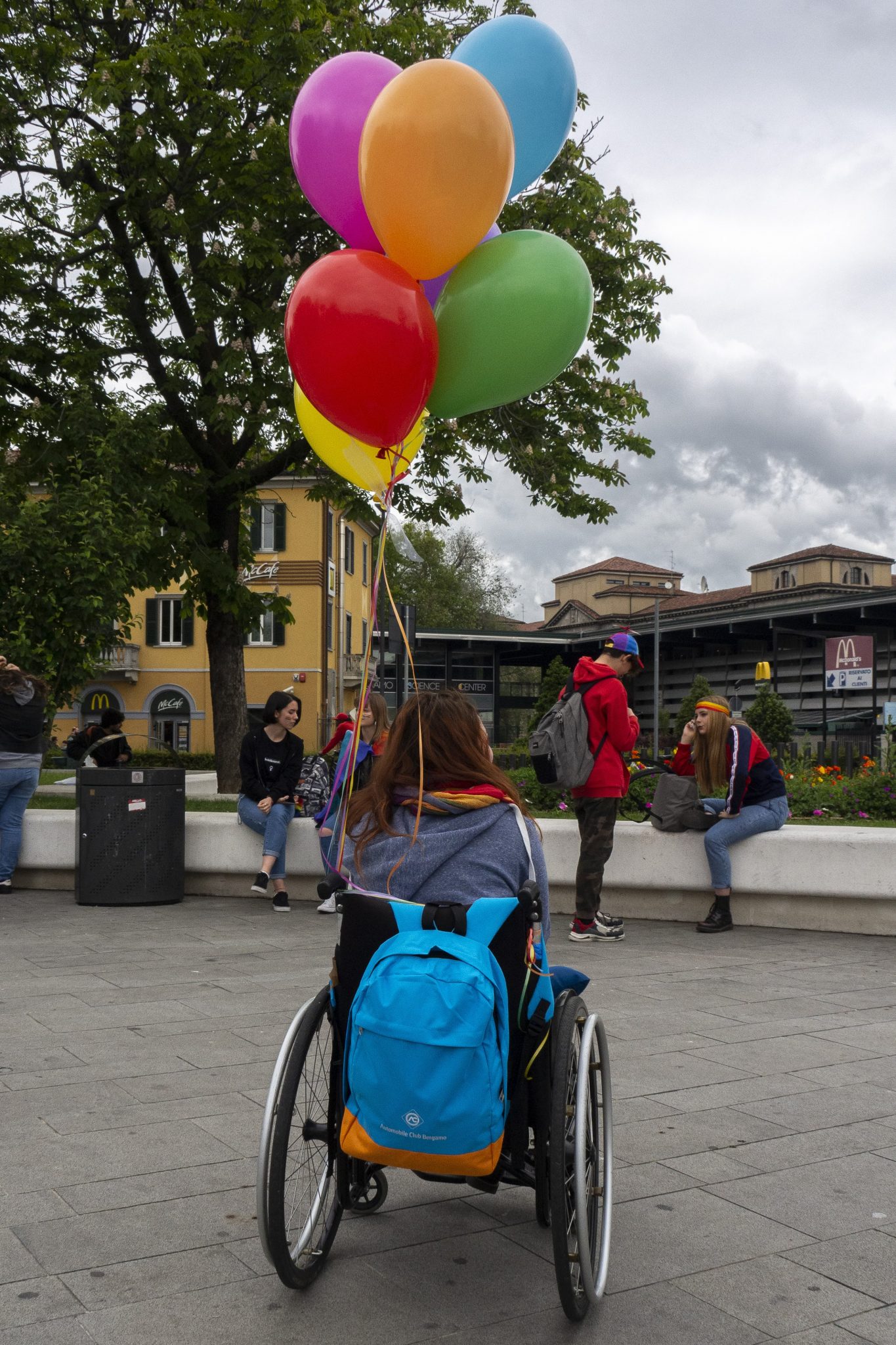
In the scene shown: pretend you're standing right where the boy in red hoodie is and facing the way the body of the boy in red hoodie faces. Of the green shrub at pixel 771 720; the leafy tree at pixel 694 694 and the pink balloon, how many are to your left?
2

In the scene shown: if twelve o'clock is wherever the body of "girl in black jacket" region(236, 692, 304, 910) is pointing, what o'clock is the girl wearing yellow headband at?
The girl wearing yellow headband is roughly at 10 o'clock from the girl in black jacket.

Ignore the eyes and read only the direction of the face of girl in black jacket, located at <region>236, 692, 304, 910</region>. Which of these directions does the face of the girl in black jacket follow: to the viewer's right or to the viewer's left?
to the viewer's right

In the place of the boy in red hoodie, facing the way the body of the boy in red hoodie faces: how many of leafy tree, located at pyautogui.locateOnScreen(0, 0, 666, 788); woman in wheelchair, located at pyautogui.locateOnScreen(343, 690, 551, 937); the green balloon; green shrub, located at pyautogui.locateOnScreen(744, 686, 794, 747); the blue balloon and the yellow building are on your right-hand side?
3

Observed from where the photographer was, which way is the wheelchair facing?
facing away from the viewer

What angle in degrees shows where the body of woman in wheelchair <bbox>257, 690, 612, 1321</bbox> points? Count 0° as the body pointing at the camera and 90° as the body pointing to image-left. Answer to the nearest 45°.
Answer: approximately 180°

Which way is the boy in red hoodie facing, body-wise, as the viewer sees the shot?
to the viewer's right

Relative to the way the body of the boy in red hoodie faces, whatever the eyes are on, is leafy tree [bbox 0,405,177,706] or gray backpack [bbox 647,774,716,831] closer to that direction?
the gray backpack

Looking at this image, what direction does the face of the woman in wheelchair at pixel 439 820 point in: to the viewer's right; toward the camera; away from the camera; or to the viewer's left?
away from the camera
